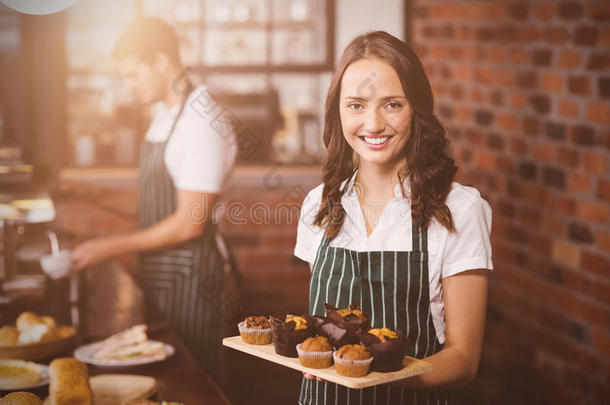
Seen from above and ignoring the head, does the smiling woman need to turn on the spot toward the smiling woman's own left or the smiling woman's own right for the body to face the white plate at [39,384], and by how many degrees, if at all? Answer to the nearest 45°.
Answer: approximately 45° to the smiling woman's own right

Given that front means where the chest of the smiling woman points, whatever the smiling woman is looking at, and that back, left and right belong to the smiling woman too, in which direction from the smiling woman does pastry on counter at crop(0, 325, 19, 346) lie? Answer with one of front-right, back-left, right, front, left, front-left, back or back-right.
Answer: front-right

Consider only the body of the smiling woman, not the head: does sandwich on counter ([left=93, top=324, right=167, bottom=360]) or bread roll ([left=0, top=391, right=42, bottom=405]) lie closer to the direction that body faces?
the bread roll

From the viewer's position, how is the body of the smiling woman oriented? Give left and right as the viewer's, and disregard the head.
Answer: facing the viewer and to the left of the viewer

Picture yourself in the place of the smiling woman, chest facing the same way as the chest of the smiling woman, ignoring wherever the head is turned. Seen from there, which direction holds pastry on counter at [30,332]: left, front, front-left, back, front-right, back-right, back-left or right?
front-right

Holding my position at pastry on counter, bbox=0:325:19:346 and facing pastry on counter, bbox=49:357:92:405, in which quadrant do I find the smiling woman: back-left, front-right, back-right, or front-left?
front-left

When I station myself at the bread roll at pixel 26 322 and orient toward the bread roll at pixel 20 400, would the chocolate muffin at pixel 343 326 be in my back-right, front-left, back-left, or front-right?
front-left

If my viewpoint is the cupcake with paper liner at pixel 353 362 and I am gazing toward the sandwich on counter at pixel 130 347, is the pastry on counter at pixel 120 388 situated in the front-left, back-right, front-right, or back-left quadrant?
front-left

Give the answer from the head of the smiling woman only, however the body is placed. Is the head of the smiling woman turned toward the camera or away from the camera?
toward the camera

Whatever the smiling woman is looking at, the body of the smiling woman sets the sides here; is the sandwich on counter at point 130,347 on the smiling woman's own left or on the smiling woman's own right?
on the smiling woman's own right

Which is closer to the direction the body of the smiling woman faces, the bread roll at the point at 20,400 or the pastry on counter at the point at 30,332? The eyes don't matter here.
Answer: the bread roll
